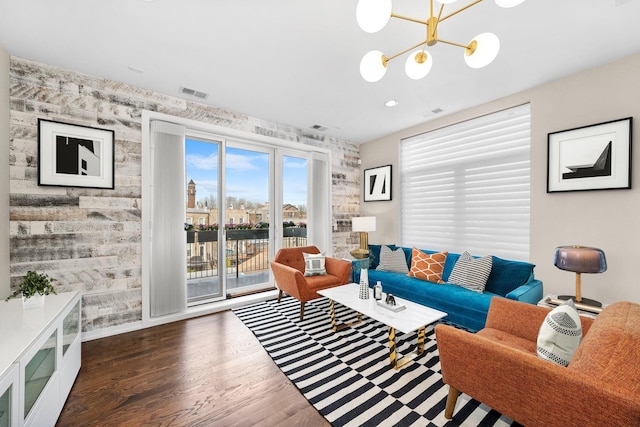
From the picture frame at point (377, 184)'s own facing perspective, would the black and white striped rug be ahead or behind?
ahead

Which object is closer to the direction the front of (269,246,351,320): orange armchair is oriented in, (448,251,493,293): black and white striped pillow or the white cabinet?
the black and white striped pillow

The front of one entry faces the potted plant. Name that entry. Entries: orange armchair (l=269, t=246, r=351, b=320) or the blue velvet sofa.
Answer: the blue velvet sofa

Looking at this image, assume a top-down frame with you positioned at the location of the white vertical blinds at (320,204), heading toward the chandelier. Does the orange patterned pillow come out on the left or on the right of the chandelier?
left

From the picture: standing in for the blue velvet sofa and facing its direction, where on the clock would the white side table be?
The white side table is roughly at 8 o'clock from the blue velvet sofa.

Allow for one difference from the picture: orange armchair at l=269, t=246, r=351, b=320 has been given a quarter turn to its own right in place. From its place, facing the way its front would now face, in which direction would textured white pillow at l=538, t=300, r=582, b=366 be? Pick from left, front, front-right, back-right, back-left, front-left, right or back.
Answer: left

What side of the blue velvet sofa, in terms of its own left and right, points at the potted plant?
front

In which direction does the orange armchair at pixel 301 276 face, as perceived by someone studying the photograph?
facing the viewer and to the right of the viewer

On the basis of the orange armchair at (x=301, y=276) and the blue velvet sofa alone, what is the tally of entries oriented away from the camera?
0

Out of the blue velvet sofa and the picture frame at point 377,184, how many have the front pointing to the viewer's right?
0

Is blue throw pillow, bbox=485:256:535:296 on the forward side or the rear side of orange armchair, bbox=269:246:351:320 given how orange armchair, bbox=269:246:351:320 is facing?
on the forward side

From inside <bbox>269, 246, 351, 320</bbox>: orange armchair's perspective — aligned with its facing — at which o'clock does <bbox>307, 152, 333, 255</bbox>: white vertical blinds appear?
The white vertical blinds is roughly at 8 o'clock from the orange armchair.

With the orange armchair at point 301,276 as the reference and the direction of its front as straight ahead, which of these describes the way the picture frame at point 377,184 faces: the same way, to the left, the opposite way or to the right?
to the right

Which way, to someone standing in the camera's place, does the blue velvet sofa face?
facing the viewer and to the left of the viewer

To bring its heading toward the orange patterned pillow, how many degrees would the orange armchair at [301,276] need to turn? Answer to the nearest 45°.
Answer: approximately 45° to its left

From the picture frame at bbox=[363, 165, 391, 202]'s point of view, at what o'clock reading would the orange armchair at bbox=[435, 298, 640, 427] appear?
The orange armchair is roughly at 10 o'clock from the picture frame.

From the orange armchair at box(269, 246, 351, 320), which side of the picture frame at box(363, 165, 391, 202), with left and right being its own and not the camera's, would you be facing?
front

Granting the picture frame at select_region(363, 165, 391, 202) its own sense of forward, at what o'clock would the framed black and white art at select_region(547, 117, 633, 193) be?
The framed black and white art is roughly at 9 o'clock from the picture frame.
